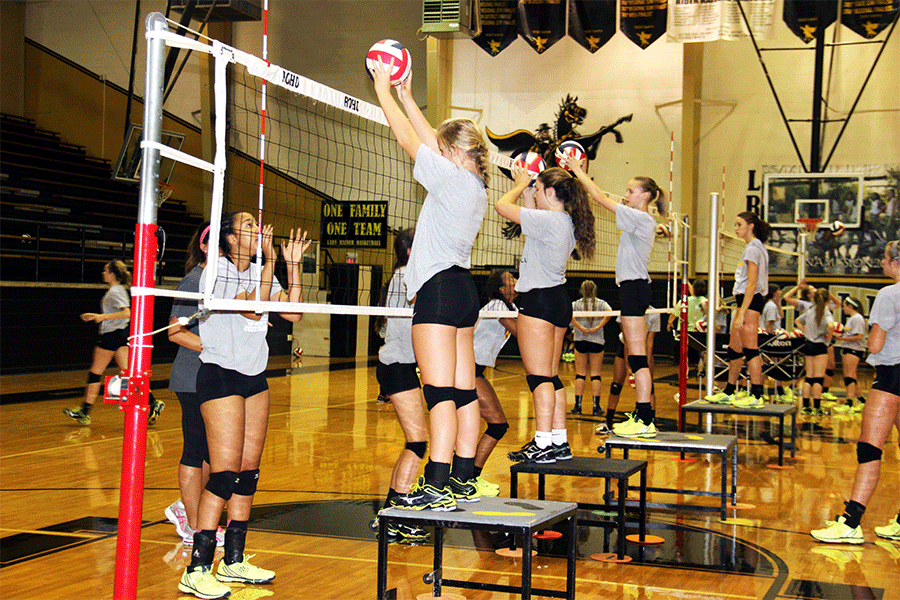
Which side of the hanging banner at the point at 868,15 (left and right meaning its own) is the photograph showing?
front

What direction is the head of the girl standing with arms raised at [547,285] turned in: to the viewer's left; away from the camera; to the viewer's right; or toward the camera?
to the viewer's left

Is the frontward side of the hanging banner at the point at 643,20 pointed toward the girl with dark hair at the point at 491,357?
yes

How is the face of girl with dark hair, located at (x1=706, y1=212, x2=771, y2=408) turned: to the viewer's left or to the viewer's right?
to the viewer's left

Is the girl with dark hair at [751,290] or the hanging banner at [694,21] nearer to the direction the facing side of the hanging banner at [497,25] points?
the girl with dark hair

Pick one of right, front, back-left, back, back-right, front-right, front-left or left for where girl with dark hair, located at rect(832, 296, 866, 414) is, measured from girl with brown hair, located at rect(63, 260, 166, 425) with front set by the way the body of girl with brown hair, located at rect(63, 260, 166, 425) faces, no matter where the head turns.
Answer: back

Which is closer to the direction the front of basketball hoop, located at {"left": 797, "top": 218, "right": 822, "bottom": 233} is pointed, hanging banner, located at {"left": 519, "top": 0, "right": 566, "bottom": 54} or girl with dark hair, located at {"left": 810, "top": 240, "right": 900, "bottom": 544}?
the girl with dark hair

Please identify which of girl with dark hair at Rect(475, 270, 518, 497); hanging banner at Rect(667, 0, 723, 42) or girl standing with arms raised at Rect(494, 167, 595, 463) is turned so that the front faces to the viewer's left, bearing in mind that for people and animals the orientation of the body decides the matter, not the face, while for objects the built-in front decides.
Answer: the girl standing with arms raised

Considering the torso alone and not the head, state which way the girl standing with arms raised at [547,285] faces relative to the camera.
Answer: to the viewer's left

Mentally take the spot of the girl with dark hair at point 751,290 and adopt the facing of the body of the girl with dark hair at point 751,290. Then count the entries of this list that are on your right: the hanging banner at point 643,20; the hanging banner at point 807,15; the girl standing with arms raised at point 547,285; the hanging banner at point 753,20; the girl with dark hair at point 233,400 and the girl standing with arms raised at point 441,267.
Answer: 3

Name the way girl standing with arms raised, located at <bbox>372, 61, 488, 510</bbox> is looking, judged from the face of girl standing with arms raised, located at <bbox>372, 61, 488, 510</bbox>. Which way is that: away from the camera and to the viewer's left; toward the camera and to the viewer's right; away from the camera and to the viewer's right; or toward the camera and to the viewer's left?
away from the camera and to the viewer's left

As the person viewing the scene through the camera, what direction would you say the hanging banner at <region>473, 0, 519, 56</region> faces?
facing the viewer
